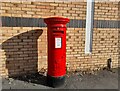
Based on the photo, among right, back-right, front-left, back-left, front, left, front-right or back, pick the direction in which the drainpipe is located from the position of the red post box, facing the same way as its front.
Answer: back-left

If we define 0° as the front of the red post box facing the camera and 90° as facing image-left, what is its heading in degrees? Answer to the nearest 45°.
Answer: approximately 0°
